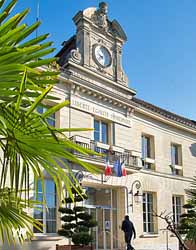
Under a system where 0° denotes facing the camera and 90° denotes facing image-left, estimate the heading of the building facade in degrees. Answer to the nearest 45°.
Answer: approximately 315°

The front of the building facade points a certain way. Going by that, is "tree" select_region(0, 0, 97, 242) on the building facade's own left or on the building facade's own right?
on the building facade's own right
